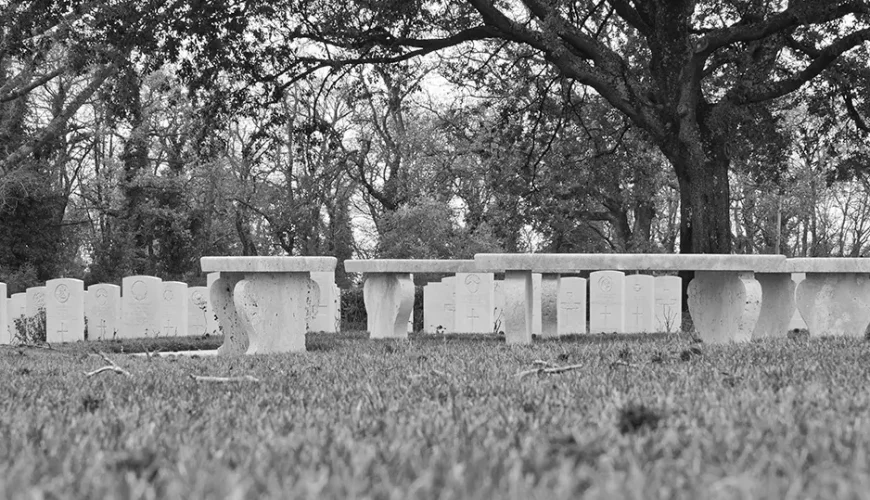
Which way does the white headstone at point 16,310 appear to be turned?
toward the camera

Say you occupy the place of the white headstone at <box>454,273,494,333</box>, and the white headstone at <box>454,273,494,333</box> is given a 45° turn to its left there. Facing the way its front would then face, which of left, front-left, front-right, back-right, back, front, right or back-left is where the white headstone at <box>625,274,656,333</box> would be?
front-left

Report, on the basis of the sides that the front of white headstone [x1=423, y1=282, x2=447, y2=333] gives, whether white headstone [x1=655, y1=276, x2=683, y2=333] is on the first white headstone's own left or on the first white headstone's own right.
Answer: on the first white headstone's own left

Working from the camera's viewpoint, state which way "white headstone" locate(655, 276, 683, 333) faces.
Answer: facing the viewer

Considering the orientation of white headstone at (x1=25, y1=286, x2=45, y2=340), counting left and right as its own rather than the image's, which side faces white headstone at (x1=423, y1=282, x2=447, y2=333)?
left

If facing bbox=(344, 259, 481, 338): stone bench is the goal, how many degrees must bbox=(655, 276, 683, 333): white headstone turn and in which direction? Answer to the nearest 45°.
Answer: approximately 45° to its right

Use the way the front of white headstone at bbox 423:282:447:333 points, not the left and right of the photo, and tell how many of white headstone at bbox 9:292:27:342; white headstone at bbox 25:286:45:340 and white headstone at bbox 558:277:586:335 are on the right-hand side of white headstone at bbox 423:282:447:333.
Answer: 2

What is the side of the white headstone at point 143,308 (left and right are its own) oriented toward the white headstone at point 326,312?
left

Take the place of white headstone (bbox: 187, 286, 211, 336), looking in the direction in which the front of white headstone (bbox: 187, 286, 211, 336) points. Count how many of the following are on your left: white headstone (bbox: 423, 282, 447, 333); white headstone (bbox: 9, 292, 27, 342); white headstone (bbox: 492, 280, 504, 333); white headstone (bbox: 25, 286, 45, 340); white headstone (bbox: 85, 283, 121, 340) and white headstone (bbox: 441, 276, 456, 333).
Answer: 3

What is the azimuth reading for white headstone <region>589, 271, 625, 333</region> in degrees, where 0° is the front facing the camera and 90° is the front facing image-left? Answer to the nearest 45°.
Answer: approximately 0°

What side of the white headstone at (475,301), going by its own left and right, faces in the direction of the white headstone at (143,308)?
right

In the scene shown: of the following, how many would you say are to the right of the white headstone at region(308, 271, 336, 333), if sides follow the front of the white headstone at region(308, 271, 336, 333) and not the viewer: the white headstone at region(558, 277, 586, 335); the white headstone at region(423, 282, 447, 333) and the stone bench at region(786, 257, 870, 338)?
0

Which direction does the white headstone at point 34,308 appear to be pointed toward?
toward the camera

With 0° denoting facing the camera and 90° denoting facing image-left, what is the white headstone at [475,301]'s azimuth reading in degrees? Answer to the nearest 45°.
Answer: approximately 0°
